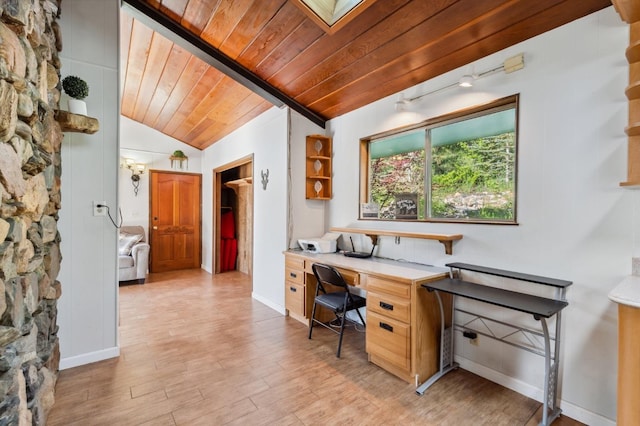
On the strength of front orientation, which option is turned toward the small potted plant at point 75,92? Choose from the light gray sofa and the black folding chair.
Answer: the light gray sofa

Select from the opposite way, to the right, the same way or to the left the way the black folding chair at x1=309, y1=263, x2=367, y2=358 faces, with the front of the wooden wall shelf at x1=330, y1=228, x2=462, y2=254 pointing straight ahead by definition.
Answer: the opposite way

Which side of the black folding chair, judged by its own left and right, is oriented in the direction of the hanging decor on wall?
left

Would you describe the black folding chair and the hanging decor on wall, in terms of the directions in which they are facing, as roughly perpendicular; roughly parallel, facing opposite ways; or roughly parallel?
roughly perpendicular

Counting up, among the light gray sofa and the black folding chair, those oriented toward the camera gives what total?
1

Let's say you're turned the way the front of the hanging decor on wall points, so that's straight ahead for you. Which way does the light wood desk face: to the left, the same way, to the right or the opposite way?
to the right

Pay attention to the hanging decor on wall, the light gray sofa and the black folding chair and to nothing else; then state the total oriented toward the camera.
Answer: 2

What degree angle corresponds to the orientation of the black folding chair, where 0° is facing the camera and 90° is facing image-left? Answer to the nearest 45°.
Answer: approximately 225°

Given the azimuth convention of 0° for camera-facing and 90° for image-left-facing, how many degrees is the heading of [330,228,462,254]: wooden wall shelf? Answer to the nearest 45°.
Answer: approximately 45°

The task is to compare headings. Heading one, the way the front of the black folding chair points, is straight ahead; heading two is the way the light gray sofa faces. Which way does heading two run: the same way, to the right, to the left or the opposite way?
to the right
